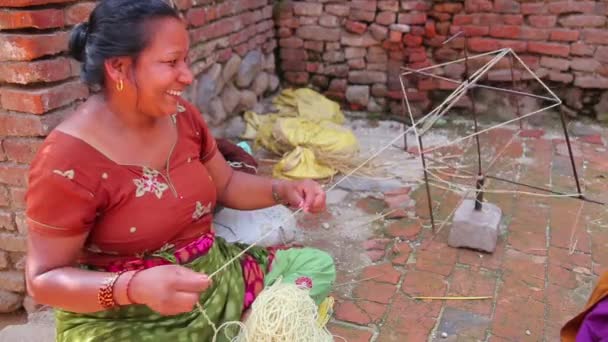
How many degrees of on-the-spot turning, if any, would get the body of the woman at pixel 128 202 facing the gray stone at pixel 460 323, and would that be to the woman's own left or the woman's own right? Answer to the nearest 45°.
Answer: approximately 45° to the woman's own left

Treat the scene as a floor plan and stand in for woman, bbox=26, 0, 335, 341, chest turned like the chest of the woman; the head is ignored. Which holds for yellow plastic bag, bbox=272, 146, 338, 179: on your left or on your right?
on your left

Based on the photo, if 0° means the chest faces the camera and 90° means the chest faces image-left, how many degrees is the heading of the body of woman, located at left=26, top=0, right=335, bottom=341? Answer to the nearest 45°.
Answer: approximately 315°

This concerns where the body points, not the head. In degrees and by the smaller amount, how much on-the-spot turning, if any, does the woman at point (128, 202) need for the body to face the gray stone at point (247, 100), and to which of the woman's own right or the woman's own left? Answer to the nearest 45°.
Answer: approximately 135° to the woman's own left

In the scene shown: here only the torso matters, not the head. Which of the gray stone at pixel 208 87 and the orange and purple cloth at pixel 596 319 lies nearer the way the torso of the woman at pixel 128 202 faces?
the orange and purple cloth

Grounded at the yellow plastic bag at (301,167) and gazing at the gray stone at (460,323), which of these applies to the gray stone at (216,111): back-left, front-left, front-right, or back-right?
back-right

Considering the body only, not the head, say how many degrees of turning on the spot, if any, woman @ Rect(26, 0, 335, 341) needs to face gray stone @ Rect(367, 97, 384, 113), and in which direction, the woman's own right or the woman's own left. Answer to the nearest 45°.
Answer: approximately 90° to the woman's own left

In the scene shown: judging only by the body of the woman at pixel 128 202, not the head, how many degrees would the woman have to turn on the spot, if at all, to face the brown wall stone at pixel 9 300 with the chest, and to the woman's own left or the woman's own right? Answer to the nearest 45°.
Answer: approximately 180°

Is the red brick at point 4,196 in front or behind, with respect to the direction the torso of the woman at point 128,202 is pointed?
behind
